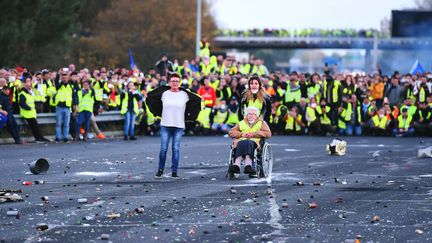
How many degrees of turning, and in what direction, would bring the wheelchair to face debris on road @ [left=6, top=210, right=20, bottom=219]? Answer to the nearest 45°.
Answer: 0° — it already faces it

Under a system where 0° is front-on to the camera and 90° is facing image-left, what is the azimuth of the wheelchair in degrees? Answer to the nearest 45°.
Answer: approximately 45°

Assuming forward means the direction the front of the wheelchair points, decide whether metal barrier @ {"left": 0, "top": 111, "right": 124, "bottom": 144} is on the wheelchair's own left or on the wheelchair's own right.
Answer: on the wheelchair's own right

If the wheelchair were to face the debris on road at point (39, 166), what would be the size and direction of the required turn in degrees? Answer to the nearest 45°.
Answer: approximately 45° to its right

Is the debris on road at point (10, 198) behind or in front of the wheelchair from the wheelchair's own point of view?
in front

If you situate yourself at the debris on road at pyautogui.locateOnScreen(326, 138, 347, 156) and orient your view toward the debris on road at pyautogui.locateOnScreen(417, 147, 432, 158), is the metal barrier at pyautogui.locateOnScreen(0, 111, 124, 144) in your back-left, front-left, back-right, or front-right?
back-left

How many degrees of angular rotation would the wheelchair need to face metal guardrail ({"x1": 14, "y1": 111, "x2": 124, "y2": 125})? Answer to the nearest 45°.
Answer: approximately 90° to its right

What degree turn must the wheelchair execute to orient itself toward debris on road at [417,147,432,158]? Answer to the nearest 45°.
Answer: approximately 180°

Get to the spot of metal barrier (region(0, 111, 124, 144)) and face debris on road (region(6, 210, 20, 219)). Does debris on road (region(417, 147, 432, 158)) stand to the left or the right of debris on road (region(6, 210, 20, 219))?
left
